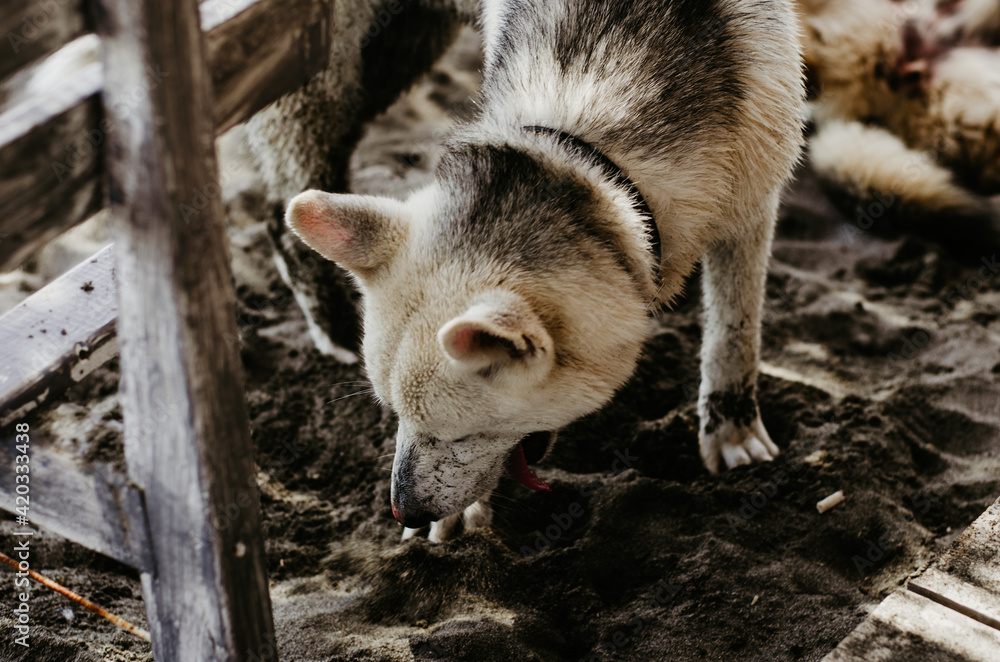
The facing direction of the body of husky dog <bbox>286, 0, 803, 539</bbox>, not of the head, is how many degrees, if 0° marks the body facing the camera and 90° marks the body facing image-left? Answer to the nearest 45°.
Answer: approximately 45°

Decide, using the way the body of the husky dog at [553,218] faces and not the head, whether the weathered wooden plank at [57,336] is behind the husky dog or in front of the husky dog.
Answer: in front

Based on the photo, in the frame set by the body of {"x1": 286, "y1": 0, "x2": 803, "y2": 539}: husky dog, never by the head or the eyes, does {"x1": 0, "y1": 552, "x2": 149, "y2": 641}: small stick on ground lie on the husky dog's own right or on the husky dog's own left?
on the husky dog's own right

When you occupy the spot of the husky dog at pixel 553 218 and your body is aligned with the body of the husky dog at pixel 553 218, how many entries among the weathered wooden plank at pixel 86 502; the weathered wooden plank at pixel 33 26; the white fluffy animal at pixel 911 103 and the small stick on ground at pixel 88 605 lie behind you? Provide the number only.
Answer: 1

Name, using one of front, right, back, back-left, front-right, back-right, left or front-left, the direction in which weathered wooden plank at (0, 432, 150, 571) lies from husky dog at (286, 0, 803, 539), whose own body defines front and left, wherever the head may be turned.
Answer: front
